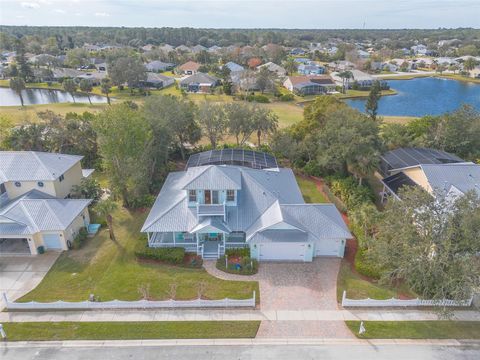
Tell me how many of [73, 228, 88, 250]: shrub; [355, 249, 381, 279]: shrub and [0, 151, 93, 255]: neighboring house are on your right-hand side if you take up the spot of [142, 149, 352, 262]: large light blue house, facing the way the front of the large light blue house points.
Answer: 2

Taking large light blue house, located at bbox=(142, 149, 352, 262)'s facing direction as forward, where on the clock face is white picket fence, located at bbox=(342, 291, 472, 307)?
The white picket fence is roughly at 10 o'clock from the large light blue house.

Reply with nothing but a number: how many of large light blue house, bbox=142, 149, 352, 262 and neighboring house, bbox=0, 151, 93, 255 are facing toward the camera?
2

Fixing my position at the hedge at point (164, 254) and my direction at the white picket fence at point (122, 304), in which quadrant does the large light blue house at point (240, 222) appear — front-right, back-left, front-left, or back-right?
back-left

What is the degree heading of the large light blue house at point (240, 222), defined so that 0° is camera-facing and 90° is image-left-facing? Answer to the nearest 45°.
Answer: approximately 0°

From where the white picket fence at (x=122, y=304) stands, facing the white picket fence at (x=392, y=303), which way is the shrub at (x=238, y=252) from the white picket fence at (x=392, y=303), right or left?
left

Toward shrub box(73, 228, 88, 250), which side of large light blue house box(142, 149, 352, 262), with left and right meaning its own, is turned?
right

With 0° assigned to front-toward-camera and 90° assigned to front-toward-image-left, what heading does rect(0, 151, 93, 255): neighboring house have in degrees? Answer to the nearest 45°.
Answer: approximately 0°
